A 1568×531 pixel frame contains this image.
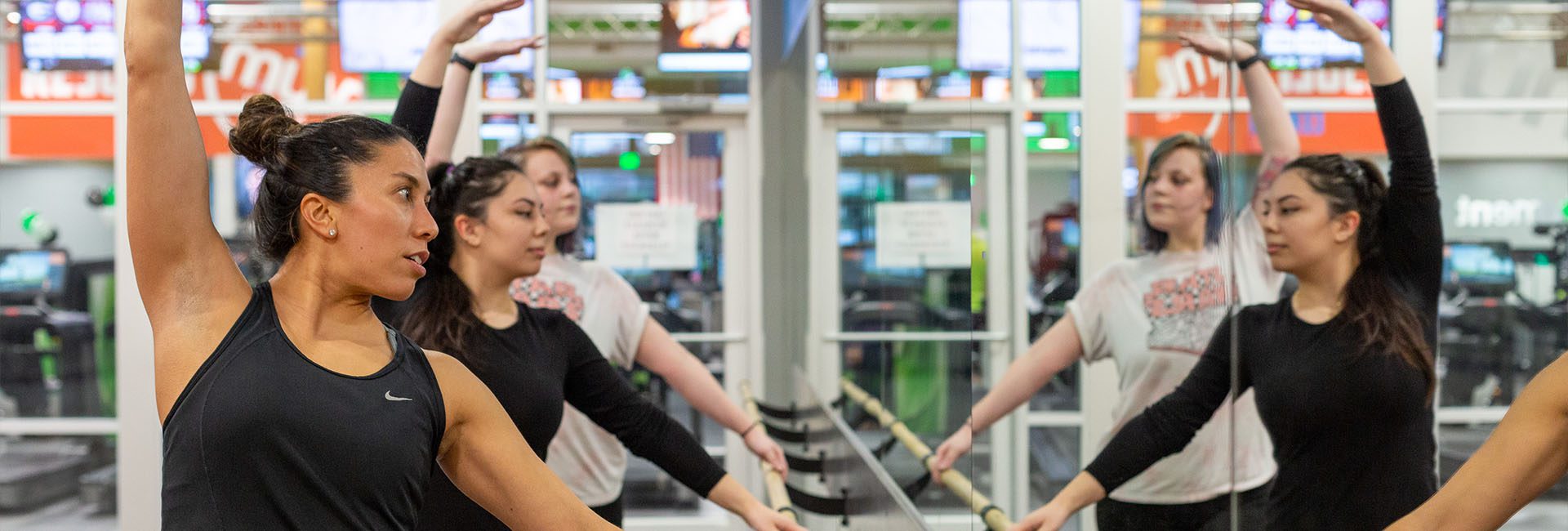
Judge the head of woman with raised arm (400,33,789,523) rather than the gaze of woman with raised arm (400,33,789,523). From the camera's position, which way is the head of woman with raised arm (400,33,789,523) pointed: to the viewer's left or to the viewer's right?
to the viewer's right

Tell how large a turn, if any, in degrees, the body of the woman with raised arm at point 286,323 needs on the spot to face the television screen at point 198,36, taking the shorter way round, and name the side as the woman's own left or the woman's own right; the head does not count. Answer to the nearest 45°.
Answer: approximately 135° to the woman's own left

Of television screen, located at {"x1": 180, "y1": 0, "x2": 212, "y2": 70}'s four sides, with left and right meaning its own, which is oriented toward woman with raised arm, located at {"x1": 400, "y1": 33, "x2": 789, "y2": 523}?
front

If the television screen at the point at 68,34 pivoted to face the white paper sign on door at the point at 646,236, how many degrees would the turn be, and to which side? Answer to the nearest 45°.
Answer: approximately 90° to its left

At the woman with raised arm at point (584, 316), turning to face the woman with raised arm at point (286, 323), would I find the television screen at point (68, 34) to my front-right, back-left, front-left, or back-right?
back-right

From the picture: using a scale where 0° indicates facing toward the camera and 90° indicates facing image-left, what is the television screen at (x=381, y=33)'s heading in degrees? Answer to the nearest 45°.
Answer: approximately 0°

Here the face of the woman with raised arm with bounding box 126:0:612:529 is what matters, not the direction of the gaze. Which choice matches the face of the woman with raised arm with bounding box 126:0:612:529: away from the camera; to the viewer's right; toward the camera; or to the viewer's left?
to the viewer's right

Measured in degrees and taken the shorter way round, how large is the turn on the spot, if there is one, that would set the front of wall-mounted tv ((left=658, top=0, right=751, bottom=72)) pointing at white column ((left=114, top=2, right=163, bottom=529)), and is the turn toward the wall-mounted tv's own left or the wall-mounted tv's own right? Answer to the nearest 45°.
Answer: approximately 45° to the wall-mounted tv's own right

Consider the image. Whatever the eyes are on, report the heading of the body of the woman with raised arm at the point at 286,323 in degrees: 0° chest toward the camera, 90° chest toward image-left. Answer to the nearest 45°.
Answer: approximately 315°

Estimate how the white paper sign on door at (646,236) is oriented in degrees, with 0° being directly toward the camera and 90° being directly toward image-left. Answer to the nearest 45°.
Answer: approximately 0°
